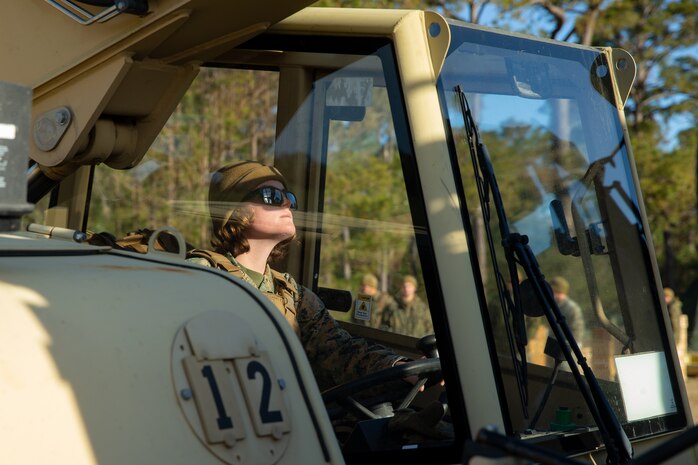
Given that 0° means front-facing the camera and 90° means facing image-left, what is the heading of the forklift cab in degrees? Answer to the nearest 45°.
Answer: approximately 315°
